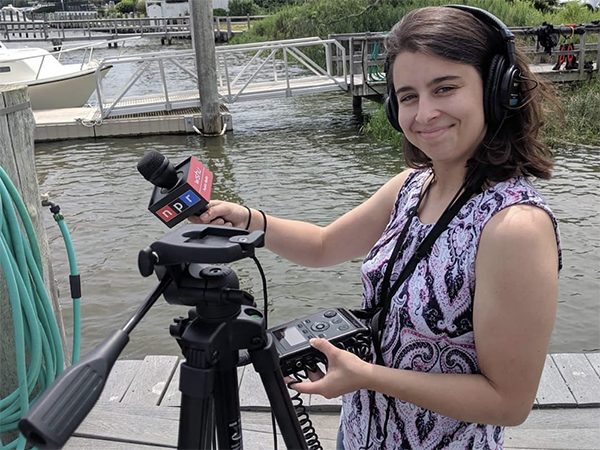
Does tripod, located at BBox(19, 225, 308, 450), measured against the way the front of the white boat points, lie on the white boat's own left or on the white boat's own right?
on the white boat's own right

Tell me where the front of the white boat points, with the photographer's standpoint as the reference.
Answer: facing to the right of the viewer

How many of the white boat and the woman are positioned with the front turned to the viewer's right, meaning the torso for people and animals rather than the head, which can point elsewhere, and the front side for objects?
1

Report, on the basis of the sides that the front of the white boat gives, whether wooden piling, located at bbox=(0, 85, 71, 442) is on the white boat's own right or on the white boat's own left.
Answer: on the white boat's own right

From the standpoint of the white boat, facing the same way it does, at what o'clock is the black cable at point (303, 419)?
The black cable is roughly at 3 o'clock from the white boat.

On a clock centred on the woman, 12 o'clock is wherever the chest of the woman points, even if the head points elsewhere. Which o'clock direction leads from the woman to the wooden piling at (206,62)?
The wooden piling is roughly at 4 o'clock from the woman.

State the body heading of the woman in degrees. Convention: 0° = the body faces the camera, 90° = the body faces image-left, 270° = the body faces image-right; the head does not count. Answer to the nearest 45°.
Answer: approximately 45°
